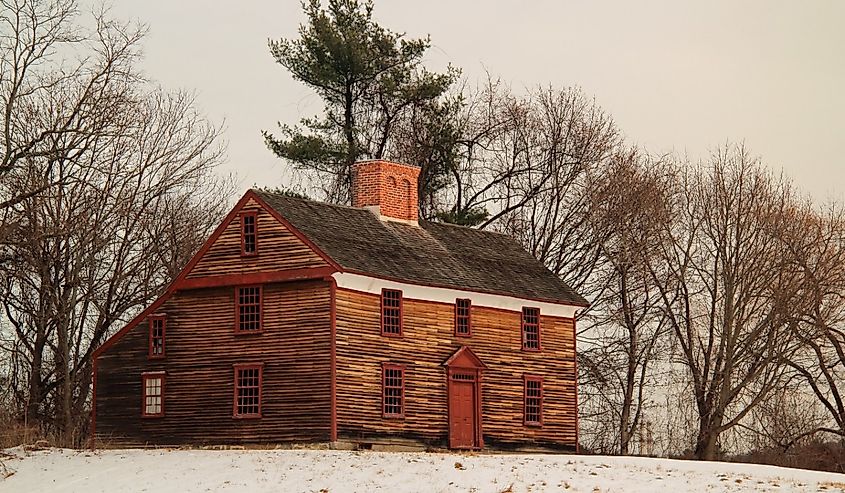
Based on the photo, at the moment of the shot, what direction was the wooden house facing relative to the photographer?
facing the viewer and to the right of the viewer
